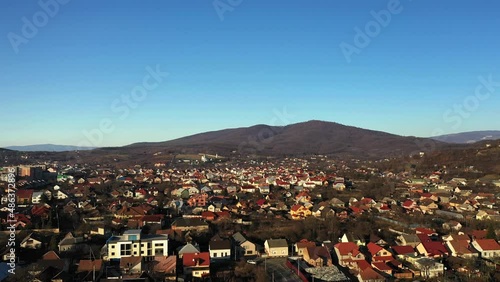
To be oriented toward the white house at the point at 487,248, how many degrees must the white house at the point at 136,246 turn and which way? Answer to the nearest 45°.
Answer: approximately 90° to its left

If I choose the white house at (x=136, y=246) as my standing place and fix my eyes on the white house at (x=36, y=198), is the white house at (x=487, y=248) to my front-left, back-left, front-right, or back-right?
back-right

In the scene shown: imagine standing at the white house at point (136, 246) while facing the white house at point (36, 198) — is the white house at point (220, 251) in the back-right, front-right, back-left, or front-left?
back-right

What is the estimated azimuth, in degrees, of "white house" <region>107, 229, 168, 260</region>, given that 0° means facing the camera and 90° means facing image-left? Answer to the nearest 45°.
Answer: approximately 0°

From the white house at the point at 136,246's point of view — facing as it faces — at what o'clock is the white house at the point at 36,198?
the white house at the point at 36,198 is roughly at 5 o'clock from the white house at the point at 136,246.

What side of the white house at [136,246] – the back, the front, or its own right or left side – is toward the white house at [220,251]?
left
